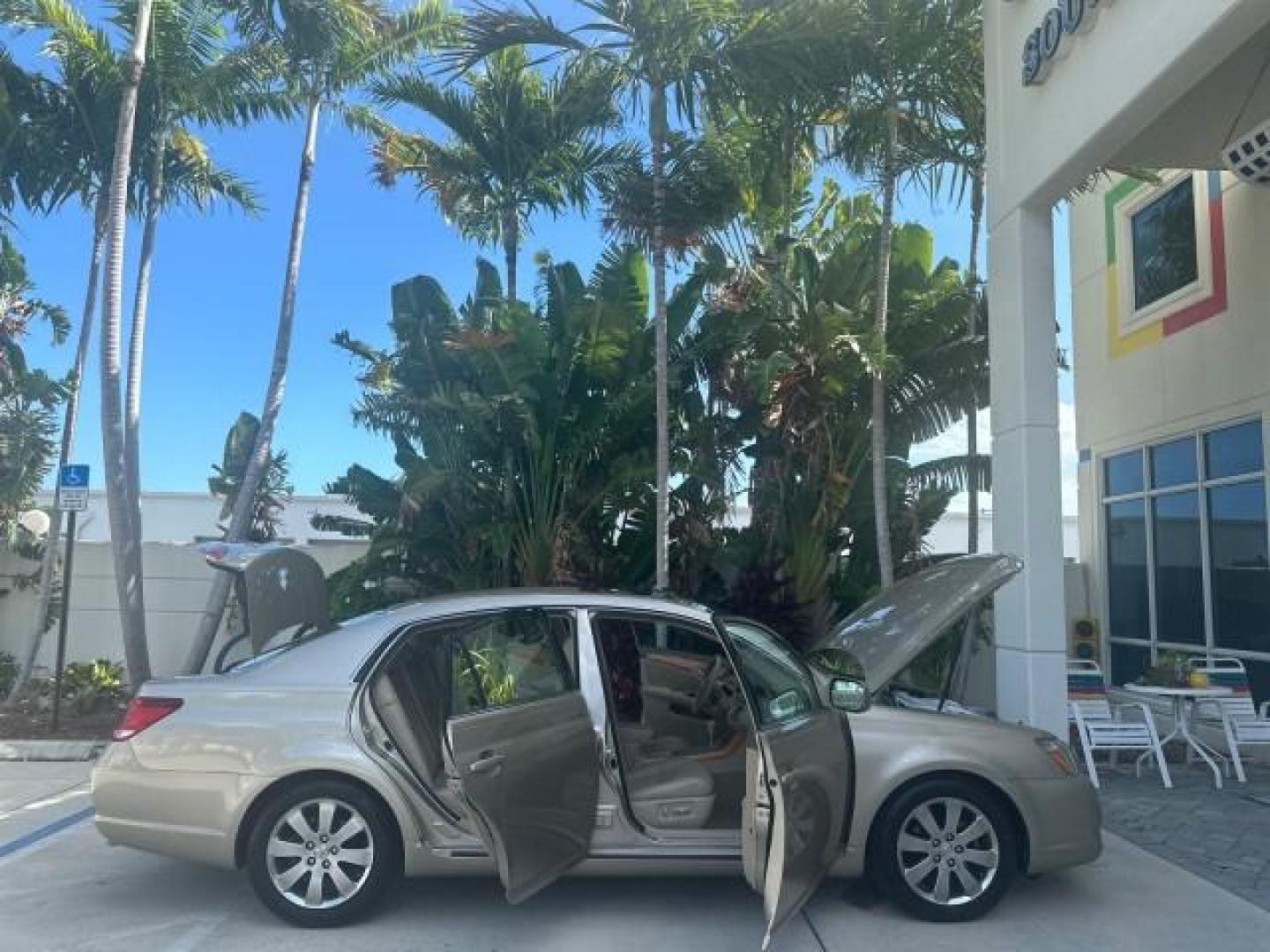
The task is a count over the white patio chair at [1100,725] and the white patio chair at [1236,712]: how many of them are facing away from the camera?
0

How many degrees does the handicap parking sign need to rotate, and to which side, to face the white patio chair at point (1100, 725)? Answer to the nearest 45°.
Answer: approximately 45° to its left

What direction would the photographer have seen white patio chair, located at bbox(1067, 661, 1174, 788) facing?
facing the viewer and to the right of the viewer

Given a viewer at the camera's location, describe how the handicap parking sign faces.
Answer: facing the viewer
